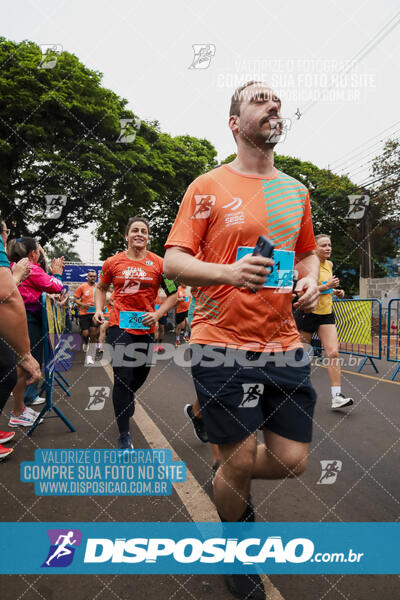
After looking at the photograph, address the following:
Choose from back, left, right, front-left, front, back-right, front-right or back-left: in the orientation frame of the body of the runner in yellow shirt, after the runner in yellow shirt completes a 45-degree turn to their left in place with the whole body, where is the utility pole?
left

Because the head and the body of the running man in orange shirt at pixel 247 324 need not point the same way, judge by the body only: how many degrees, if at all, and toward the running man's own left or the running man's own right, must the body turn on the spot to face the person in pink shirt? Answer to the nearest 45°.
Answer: approximately 180°

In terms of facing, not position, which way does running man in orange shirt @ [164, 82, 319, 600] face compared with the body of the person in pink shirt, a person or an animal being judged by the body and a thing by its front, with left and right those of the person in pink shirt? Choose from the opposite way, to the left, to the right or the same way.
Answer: to the right

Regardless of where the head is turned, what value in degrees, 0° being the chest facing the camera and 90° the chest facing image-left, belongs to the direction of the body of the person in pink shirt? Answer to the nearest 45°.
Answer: approximately 270°

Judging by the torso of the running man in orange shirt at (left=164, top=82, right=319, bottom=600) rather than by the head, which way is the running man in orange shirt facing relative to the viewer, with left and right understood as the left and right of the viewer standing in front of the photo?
facing the viewer and to the right of the viewer

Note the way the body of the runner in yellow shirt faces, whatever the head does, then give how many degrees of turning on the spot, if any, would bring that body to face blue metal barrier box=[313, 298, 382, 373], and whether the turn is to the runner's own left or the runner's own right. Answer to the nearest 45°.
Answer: approximately 135° to the runner's own left

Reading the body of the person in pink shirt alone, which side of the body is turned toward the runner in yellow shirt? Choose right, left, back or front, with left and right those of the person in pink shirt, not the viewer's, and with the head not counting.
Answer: front

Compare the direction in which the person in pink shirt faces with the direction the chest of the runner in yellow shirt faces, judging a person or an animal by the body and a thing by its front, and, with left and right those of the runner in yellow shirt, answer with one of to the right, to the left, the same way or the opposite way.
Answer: to the left

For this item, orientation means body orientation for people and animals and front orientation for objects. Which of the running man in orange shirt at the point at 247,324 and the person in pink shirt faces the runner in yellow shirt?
the person in pink shirt

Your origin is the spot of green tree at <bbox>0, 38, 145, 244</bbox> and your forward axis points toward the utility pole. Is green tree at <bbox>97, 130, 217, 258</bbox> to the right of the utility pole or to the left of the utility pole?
left

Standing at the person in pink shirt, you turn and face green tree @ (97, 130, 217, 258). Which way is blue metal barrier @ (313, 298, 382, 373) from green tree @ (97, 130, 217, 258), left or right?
right
